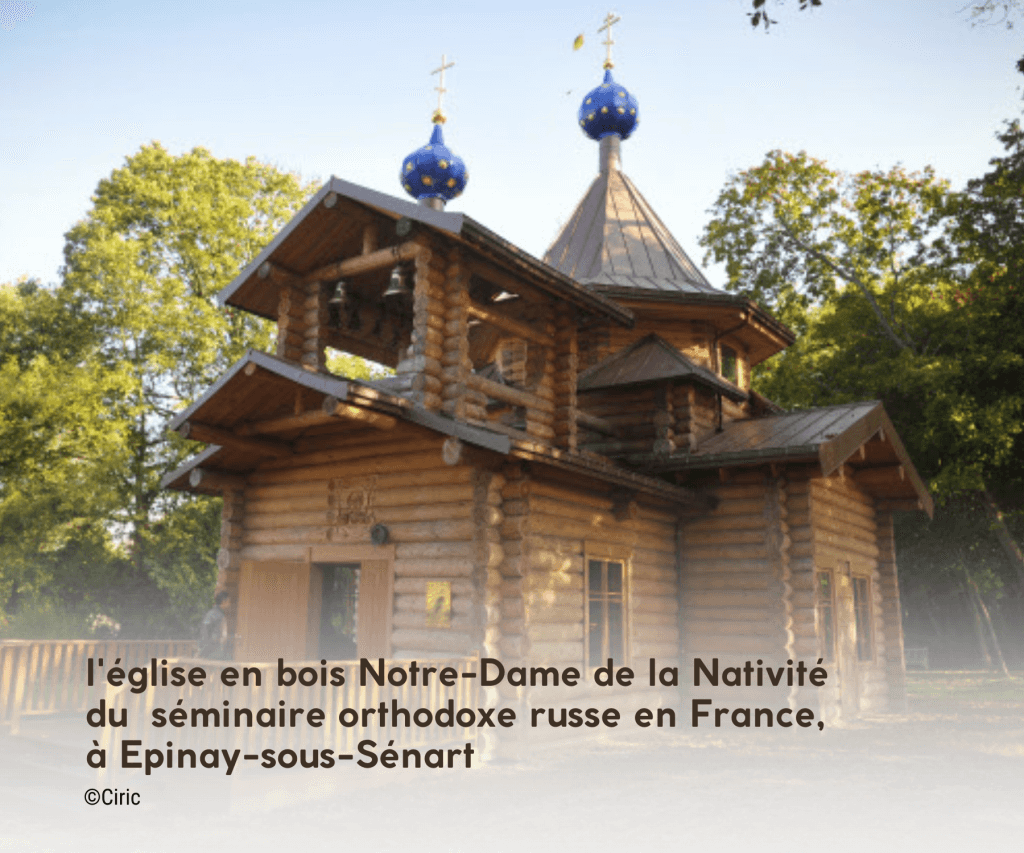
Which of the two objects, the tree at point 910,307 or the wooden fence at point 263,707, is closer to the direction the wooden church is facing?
the wooden fence

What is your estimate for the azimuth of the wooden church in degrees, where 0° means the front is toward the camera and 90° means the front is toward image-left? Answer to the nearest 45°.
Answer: approximately 45°

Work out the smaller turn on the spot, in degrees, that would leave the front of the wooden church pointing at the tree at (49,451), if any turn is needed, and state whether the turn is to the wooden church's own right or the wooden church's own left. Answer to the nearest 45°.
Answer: approximately 90° to the wooden church's own right

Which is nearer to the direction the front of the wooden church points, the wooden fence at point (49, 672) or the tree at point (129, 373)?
the wooden fence

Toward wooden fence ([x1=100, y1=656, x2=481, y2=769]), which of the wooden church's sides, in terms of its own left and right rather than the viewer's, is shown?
front

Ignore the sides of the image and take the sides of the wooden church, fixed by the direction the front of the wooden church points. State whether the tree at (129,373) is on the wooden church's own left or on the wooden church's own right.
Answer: on the wooden church's own right

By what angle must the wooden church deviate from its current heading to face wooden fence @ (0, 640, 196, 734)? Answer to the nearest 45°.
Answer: approximately 45° to its right

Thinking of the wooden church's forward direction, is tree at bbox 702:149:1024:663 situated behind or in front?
behind
